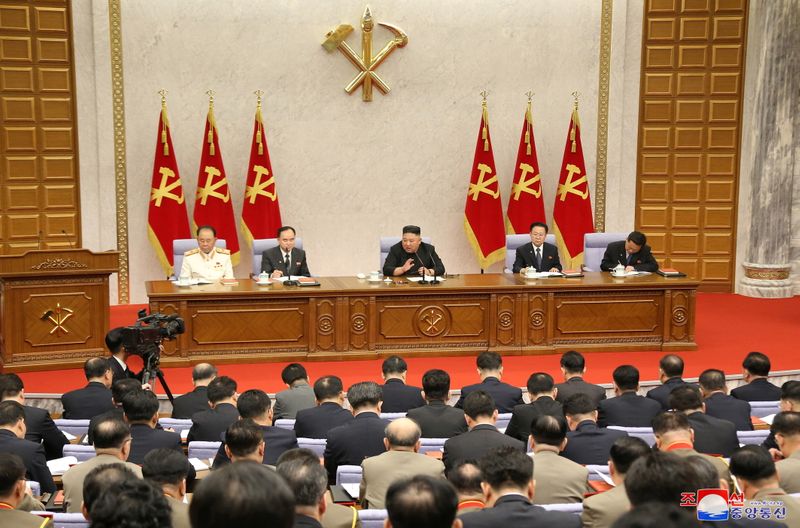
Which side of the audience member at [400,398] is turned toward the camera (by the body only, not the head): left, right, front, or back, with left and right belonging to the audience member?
back

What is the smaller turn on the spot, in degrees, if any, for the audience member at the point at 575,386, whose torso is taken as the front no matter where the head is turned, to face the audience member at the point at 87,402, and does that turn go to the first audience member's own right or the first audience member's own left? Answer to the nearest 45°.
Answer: approximately 90° to the first audience member's own left

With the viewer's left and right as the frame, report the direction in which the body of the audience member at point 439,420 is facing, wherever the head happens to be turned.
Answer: facing away from the viewer

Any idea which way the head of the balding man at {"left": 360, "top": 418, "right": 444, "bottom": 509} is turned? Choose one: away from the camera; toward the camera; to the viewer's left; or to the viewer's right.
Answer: away from the camera

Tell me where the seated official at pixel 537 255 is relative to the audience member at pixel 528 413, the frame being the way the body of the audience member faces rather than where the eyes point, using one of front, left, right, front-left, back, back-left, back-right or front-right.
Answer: front

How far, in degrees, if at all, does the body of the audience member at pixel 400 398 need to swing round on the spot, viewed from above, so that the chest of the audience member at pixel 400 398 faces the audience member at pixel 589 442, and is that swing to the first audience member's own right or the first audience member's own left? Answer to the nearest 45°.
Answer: approximately 135° to the first audience member's own right

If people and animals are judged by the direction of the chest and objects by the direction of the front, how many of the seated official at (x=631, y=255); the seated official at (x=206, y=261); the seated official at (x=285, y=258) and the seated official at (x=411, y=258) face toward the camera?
4

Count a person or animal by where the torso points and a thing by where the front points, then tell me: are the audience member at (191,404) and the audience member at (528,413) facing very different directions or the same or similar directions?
same or similar directions

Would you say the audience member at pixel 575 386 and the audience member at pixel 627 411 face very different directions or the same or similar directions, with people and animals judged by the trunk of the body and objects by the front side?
same or similar directions

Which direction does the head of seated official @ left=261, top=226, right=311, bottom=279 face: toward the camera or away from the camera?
toward the camera

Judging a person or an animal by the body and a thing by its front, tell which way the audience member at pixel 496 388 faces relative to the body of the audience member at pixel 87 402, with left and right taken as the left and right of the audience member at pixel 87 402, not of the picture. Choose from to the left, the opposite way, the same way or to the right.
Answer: the same way

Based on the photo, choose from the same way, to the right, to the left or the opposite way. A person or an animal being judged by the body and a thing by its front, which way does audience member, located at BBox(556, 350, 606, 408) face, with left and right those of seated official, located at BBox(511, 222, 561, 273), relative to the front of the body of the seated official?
the opposite way

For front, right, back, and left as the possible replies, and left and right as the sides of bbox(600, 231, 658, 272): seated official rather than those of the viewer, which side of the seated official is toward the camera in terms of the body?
front

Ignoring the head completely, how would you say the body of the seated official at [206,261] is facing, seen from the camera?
toward the camera

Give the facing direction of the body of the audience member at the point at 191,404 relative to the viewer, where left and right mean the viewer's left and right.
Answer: facing away from the viewer and to the right of the viewer

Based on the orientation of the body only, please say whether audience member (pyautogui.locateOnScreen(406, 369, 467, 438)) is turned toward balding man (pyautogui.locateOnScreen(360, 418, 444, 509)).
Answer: no

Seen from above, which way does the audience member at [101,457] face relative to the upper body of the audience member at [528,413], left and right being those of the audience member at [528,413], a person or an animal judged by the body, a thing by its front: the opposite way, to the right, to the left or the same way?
the same way

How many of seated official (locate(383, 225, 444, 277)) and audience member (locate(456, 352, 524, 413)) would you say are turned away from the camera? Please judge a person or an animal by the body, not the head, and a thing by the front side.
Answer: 1

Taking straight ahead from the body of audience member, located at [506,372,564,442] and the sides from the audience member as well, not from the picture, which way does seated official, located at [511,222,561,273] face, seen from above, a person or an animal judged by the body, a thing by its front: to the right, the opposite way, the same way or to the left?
the opposite way

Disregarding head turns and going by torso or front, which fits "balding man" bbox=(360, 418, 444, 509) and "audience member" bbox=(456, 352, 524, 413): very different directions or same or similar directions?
same or similar directions

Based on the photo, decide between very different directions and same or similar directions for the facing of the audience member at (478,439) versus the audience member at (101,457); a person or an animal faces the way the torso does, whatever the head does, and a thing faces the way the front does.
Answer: same or similar directions
